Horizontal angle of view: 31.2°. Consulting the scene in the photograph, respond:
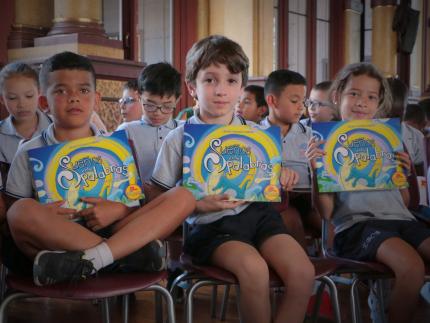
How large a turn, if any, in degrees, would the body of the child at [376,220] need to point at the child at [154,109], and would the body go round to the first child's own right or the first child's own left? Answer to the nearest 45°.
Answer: approximately 135° to the first child's own right

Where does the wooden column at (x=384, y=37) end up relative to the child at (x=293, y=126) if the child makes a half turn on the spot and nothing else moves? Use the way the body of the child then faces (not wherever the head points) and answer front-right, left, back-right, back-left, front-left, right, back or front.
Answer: front-right

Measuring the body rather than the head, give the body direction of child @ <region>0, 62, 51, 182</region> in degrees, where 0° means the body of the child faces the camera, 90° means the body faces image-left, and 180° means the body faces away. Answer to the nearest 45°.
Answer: approximately 0°

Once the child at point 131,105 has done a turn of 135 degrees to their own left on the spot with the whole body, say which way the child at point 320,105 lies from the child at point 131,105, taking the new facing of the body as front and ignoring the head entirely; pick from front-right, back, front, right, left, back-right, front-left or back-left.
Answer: front

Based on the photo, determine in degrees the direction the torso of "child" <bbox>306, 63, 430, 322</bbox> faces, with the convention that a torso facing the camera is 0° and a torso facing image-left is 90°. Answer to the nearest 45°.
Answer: approximately 0°

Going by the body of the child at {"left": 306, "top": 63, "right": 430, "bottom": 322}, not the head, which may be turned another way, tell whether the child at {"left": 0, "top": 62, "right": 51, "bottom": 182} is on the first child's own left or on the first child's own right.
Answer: on the first child's own right

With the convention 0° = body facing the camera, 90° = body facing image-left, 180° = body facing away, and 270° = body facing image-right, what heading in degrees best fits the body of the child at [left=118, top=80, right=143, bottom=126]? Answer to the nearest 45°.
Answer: approximately 45°

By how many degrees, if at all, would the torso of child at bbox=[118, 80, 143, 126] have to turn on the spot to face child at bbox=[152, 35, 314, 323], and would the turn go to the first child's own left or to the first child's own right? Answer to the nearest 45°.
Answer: approximately 45° to the first child's own left

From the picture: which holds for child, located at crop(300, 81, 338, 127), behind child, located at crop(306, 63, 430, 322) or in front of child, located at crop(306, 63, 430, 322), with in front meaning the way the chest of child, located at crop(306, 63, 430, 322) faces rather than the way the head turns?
behind

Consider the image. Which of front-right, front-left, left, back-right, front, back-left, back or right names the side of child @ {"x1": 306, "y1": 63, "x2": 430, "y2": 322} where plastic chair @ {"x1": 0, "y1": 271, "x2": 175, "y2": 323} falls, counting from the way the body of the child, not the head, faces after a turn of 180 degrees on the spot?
back-left
